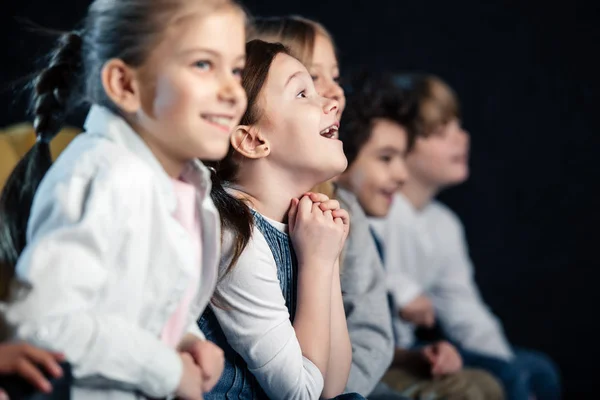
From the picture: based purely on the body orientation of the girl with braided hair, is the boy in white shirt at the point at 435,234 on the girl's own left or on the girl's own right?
on the girl's own left

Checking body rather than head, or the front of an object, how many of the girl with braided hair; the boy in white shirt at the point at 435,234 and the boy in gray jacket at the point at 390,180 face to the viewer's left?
0

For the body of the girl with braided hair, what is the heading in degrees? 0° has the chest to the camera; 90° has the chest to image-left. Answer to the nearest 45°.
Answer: approximately 315°

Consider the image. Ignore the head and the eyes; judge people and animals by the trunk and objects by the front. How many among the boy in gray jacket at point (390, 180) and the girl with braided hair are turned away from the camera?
0

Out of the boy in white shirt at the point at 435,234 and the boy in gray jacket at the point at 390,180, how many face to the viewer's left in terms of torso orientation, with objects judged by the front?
0

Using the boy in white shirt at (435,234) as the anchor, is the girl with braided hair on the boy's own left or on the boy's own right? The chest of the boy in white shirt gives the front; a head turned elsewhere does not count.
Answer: on the boy's own right

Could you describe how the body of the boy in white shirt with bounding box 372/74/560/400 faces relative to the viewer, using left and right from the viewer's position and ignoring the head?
facing the viewer and to the right of the viewer

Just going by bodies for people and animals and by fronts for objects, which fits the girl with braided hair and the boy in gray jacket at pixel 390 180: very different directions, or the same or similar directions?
same or similar directions

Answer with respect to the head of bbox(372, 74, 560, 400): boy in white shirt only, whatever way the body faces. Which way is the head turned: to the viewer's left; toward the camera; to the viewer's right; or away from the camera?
to the viewer's right

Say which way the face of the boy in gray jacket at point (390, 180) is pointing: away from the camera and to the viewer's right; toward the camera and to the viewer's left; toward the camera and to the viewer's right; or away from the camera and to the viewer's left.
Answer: toward the camera and to the viewer's right

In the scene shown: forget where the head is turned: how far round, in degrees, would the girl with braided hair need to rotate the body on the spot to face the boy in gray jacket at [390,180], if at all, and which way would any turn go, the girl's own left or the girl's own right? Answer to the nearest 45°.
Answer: approximately 90° to the girl's own left
